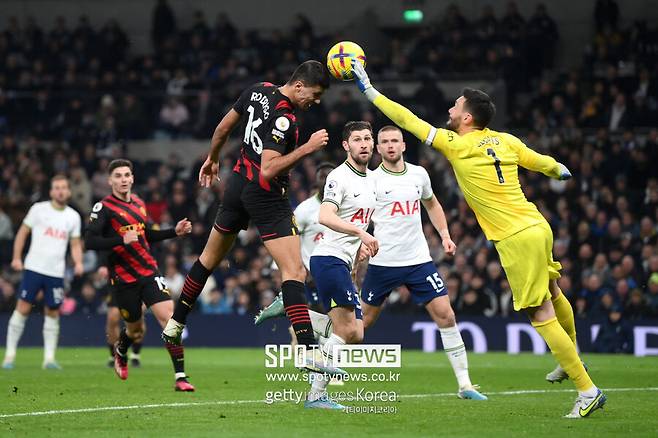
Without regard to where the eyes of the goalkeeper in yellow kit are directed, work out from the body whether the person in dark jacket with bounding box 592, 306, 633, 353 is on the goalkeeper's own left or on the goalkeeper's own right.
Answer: on the goalkeeper's own right

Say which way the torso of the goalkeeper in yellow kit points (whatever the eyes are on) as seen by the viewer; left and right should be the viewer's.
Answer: facing away from the viewer and to the left of the viewer

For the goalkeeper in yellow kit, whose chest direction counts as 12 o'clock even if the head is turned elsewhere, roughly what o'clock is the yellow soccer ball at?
The yellow soccer ball is roughly at 11 o'clock from the goalkeeper in yellow kit.

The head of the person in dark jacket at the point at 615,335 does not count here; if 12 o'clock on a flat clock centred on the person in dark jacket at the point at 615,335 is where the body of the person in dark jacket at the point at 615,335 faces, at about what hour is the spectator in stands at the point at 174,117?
the spectator in stands at the point at 174,117 is roughly at 4 o'clock from the person in dark jacket at the point at 615,335.

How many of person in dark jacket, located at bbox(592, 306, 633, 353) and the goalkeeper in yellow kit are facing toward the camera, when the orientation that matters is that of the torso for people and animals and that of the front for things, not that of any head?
1

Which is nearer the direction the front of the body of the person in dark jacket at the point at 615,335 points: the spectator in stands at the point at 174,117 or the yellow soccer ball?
the yellow soccer ball

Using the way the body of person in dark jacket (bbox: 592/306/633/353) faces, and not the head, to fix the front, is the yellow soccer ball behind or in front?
in front

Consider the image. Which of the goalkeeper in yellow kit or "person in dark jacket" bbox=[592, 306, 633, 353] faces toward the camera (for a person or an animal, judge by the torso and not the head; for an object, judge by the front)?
the person in dark jacket

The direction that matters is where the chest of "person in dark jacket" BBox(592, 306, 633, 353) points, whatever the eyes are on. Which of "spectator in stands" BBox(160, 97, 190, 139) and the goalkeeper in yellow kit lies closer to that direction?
the goalkeeper in yellow kit

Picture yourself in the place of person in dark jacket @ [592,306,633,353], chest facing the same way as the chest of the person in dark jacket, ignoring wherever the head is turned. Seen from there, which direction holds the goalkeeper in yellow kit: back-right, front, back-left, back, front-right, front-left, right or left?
front

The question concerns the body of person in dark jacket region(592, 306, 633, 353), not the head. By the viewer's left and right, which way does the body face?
facing the viewer

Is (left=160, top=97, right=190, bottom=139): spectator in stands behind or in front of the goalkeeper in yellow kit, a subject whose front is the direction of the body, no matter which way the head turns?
in front
